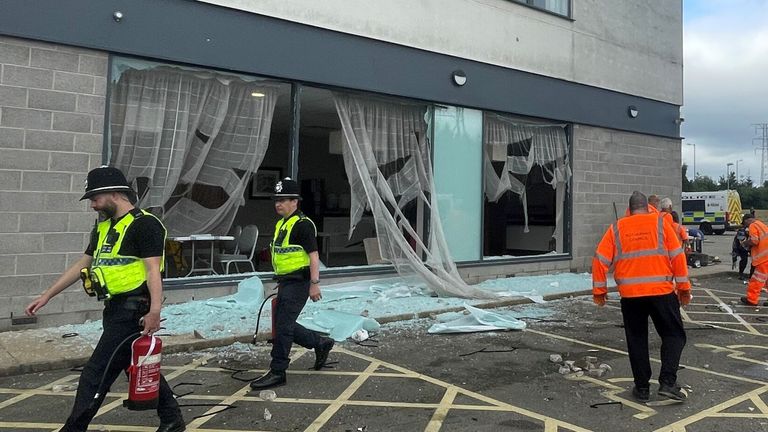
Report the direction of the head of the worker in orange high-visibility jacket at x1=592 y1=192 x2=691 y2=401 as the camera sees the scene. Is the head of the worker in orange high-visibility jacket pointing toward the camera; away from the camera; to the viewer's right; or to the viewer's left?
away from the camera

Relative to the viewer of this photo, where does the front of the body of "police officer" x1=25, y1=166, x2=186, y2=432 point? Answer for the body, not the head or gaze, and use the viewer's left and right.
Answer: facing the viewer and to the left of the viewer

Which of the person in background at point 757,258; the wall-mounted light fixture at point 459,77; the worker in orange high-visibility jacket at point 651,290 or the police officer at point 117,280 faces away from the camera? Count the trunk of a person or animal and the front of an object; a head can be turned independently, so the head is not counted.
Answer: the worker in orange high-visibility jacket

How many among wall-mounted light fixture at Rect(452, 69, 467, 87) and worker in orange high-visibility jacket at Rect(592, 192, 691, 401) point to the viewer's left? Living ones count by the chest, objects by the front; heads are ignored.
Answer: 0

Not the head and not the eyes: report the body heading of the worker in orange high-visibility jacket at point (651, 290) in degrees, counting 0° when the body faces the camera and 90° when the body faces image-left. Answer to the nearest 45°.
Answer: approximately 180°

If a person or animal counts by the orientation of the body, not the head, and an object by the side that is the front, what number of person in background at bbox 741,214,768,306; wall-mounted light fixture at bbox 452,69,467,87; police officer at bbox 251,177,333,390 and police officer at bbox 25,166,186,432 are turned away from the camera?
0

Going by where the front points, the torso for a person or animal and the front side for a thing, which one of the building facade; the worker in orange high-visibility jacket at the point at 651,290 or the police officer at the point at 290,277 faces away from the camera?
the worker in orange high-visibility jacket

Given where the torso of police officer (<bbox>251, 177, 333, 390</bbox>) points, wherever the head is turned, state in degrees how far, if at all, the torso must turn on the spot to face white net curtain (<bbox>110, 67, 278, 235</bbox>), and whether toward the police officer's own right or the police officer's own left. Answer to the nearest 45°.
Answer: approximately 90° to the police officer's own right

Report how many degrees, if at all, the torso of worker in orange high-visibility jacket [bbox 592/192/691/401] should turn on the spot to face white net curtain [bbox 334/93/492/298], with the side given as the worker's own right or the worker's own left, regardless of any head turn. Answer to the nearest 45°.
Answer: approximately 45° to the worker's own left

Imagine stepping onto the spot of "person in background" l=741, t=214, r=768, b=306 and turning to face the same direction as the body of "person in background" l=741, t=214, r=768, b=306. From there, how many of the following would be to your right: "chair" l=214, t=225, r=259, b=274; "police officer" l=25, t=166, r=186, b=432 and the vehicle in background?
1

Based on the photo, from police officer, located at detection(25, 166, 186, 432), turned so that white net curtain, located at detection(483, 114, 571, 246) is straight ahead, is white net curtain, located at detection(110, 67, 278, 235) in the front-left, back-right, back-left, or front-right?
front-left

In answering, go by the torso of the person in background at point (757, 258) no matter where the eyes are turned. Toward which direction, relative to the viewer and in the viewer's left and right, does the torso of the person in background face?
facing to the left of the viewer

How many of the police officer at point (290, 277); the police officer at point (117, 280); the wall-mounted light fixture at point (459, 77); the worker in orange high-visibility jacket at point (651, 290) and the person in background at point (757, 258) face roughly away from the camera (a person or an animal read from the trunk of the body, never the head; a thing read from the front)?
1
